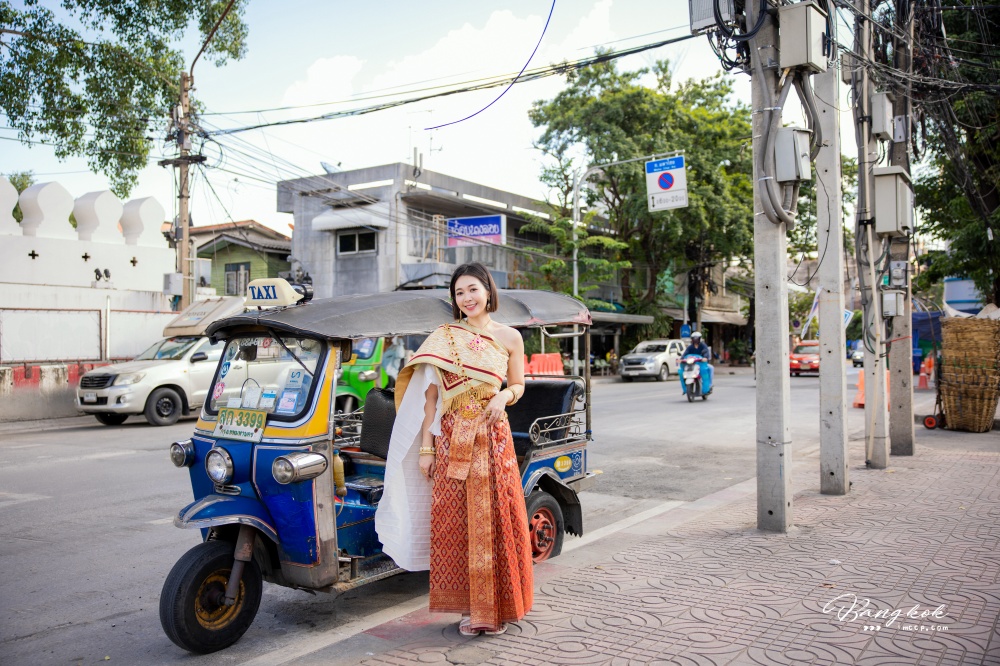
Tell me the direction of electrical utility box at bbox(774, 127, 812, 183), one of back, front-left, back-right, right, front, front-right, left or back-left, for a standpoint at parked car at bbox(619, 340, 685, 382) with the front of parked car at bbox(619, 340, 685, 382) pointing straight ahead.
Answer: front-left

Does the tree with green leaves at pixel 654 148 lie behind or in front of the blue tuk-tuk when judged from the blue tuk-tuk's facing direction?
behind

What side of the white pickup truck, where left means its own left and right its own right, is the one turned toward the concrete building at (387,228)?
back

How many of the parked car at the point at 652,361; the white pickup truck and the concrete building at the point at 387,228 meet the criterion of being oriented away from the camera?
0

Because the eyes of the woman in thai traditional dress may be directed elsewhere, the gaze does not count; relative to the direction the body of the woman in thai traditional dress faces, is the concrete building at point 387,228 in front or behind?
behind

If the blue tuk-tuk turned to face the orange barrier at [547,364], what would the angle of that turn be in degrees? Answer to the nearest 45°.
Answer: approximately 135° to its right

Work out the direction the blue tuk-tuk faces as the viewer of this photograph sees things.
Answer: facing the viewer and to the left of the viewer

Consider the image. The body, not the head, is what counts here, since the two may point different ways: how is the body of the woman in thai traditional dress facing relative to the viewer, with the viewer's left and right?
facing the viewer
